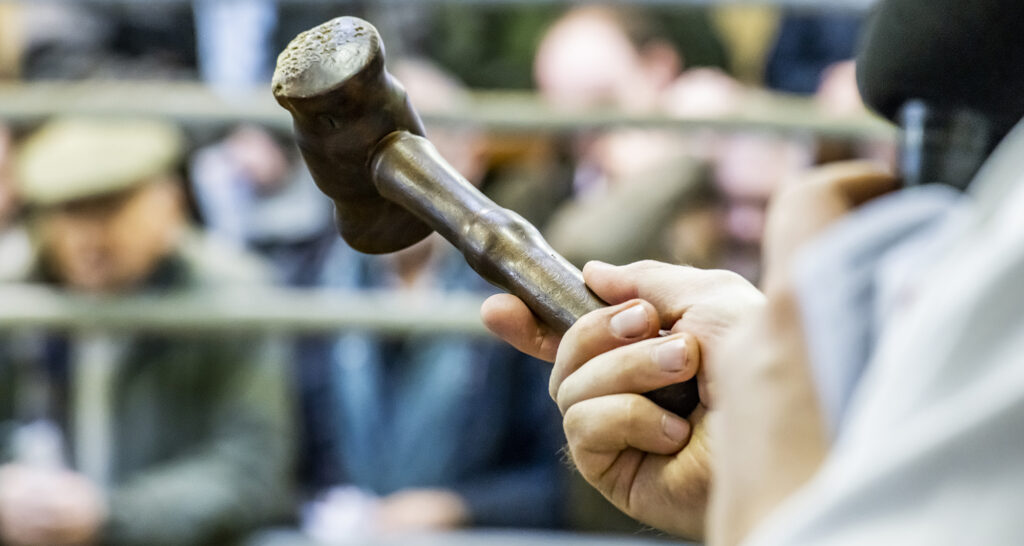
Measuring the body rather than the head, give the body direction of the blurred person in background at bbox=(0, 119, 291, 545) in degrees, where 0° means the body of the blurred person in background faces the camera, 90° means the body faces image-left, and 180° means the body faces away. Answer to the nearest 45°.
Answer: approximately 45°

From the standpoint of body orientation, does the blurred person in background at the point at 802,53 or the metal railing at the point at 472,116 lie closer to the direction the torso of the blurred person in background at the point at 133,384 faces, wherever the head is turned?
the metal railing
